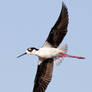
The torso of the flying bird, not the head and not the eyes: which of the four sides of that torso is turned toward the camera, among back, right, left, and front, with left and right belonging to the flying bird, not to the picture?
left
